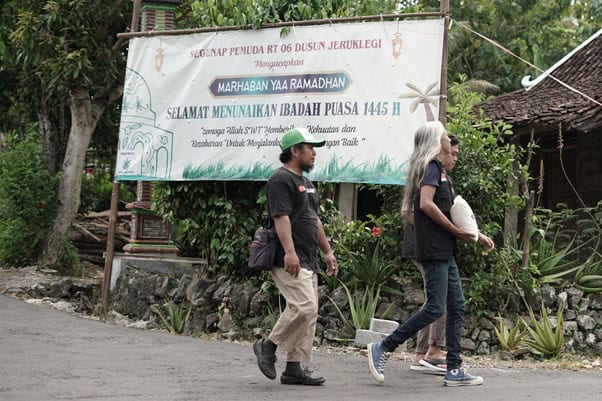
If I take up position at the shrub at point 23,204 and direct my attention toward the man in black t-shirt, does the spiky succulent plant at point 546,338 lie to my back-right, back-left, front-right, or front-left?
front-left

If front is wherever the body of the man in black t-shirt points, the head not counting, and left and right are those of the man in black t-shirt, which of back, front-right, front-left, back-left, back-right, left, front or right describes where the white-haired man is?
front

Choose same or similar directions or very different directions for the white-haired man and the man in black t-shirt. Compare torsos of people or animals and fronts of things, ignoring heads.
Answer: same or similar directions

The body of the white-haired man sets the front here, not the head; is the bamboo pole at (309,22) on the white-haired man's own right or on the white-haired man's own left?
on the white-haired man's own left

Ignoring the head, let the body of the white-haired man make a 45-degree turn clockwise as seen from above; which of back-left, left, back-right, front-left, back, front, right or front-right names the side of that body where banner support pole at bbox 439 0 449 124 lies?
back-left

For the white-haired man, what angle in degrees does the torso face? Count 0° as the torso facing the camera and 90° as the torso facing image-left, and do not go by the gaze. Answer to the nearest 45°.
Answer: approximately 270°

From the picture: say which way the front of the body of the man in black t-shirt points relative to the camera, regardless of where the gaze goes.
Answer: to the viewer's right

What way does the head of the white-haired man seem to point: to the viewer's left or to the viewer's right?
to the viewer's right
